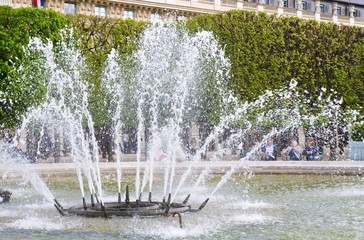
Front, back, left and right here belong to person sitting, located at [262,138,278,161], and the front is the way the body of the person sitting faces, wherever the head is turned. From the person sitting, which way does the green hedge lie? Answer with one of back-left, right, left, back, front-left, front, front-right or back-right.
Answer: back

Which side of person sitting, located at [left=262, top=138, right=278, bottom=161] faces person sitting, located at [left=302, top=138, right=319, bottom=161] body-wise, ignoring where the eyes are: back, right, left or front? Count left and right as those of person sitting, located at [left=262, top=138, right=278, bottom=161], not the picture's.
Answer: left

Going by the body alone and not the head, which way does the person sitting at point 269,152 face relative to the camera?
toward the camera
